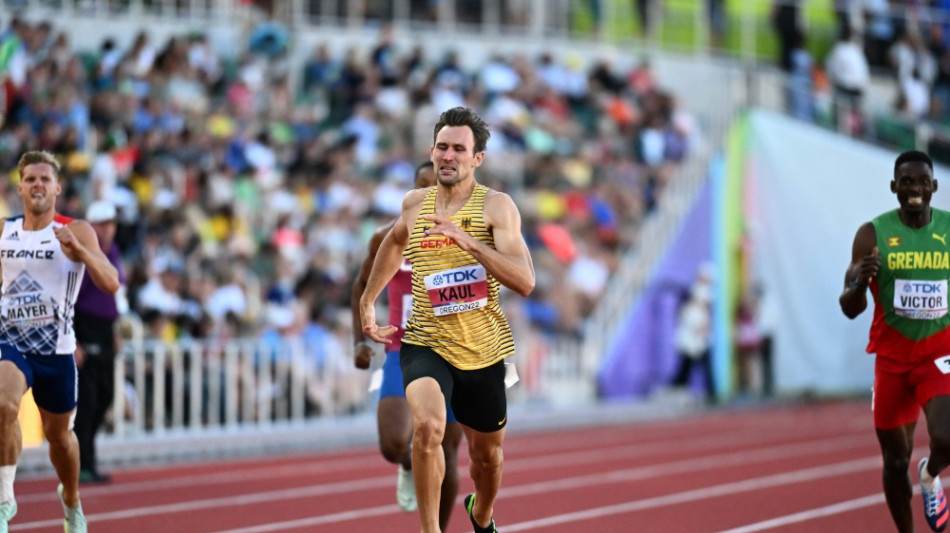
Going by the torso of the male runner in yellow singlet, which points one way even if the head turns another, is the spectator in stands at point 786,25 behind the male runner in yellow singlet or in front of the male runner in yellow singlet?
behind

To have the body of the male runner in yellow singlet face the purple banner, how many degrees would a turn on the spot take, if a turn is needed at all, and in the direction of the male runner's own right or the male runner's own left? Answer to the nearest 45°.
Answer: approximately 180°

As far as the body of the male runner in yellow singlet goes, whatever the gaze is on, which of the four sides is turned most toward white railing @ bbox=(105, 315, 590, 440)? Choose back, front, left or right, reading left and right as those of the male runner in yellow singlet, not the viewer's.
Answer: back

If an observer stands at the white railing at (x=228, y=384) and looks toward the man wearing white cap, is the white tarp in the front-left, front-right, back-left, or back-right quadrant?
back-left

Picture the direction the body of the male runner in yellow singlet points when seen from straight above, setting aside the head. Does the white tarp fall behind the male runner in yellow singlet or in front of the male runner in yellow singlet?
behind

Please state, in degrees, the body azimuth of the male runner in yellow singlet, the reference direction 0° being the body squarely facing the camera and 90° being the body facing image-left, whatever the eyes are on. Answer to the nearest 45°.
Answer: approximately 0°

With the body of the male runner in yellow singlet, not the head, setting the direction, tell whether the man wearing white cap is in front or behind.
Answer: behind
